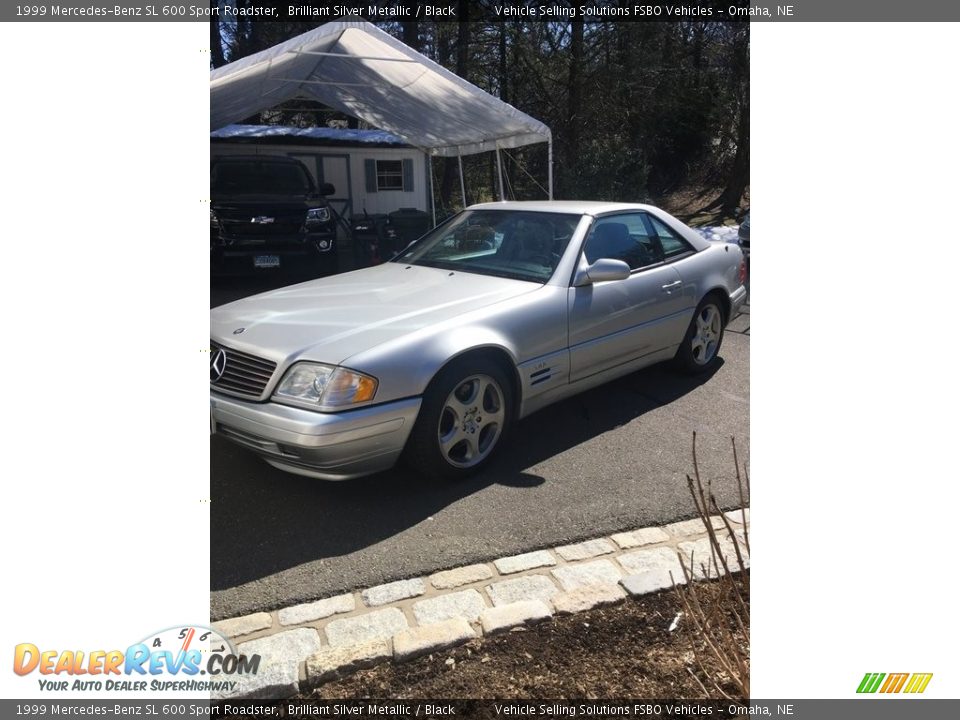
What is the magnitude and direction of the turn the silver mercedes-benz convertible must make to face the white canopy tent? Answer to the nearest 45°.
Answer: approximately 135° to its right

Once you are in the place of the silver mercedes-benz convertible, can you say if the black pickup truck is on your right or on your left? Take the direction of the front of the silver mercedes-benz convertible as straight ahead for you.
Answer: on your right

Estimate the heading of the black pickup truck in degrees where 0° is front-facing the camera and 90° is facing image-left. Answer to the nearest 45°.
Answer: approximately 0°

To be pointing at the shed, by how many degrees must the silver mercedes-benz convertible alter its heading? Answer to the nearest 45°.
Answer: approximately 135° to its right
